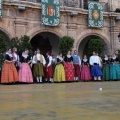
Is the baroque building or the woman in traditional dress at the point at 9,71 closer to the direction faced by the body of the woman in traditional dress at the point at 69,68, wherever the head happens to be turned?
the woman in traditional dress

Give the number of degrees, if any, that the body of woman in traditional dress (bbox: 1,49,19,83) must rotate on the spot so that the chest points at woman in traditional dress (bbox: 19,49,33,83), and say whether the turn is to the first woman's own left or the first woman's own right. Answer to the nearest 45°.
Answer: approximately 90° to the first woman's own left

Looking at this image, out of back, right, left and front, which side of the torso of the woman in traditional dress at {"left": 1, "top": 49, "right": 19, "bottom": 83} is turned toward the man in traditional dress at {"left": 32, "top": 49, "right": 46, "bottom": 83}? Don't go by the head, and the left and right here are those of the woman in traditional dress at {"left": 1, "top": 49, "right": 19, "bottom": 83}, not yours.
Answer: left

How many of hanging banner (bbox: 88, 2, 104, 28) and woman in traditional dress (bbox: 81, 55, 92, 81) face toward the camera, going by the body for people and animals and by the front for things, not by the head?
2

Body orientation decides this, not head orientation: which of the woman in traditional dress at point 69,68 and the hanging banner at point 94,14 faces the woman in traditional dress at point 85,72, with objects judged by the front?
the hanging banner

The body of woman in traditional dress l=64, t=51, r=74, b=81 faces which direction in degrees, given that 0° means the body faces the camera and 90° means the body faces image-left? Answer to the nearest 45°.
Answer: approximately 0°

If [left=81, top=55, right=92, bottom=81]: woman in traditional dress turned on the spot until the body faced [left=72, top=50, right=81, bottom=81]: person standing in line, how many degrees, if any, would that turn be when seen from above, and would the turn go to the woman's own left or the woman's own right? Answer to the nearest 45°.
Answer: approximately 45° to the woman's own right

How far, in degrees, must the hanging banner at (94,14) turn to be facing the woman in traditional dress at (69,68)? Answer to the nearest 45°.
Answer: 0° — it already faces them
